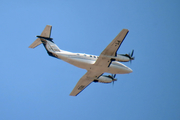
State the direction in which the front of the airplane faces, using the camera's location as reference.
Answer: facing away from the viewer and to the right of the viewer
